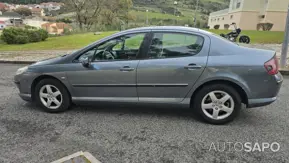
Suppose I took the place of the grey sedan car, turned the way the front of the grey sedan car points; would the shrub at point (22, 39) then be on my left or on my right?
on my right

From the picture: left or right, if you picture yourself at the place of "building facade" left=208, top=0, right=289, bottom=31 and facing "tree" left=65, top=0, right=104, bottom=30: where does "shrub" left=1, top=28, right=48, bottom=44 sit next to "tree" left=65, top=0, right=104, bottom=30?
left

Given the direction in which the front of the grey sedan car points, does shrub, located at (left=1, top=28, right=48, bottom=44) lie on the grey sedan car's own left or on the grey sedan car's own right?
on the grey sedan car's own right

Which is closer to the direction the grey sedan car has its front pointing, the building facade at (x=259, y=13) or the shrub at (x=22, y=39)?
the shrub

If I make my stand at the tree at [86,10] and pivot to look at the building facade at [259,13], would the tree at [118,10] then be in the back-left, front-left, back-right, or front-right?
front-left

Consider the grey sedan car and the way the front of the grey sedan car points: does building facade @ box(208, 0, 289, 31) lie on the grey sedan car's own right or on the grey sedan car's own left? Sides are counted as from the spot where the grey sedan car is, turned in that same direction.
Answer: on the grey sedan car's own right

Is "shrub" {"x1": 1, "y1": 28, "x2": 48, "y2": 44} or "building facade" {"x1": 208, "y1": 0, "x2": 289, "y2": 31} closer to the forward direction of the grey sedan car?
the shrub

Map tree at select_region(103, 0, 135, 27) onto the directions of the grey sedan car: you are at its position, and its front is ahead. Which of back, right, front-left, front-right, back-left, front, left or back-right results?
right

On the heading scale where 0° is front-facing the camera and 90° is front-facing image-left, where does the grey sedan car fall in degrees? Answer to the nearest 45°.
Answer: approximately 90°

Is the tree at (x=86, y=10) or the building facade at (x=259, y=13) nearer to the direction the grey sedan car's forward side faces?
the tree

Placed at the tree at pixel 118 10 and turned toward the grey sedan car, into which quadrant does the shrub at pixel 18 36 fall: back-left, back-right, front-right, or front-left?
front-right
